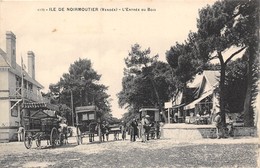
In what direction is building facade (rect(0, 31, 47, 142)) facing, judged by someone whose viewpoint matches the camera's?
facing the viewer and to the right of the viewer

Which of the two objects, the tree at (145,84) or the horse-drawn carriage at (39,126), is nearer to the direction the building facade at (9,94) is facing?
the horse-drawn carriage

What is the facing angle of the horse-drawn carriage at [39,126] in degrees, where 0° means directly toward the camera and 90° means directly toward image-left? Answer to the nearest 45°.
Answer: approximately 225°

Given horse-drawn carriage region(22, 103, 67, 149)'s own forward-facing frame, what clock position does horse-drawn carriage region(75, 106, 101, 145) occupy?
horse-drawn carriage region(75, 106, 101, 145) is roughly at 12 o'clock from horse-drawn carriage region(22, 103, 67, 149).

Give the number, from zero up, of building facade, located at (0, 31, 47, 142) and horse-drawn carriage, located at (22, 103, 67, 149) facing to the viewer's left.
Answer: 0

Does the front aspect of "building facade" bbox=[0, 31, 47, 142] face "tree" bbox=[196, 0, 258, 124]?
yes

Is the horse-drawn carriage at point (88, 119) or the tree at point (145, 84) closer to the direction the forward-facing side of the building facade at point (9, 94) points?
the horse-drawn carriage

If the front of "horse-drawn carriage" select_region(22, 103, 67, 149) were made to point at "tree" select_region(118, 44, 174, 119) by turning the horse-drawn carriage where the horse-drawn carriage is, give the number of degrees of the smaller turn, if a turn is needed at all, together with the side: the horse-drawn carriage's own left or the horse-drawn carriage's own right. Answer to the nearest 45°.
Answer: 0° — it already faces it

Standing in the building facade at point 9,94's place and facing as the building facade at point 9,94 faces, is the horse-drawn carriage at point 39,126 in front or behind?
in front

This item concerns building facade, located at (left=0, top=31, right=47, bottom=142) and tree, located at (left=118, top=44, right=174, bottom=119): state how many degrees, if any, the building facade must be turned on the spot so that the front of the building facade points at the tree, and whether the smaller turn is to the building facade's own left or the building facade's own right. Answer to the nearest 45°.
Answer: approximately 90° to the building facade's own left

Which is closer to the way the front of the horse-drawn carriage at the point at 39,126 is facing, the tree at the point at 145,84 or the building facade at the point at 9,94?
the tree

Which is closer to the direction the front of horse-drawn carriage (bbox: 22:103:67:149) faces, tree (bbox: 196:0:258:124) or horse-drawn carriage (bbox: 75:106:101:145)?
the horse-drawn carriage
